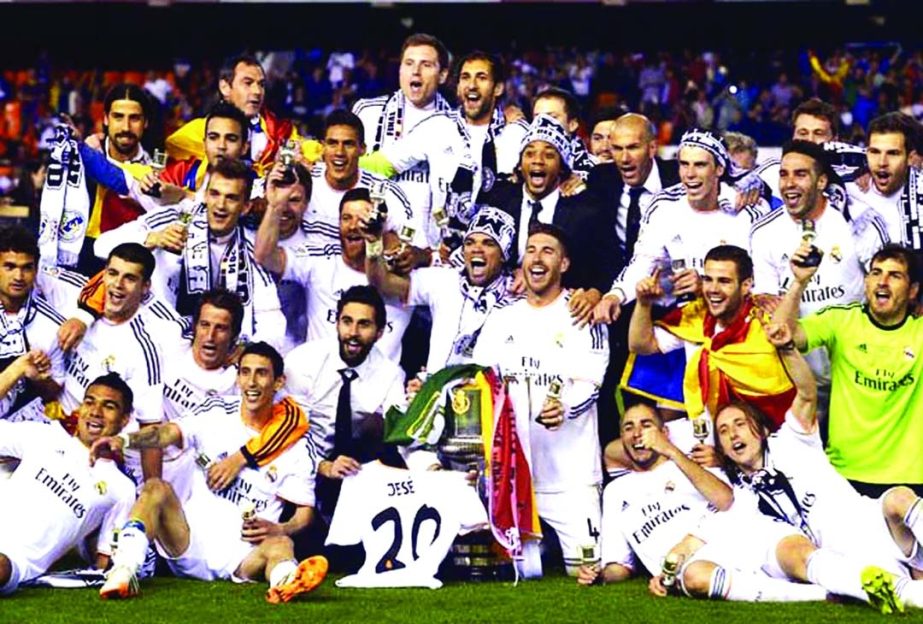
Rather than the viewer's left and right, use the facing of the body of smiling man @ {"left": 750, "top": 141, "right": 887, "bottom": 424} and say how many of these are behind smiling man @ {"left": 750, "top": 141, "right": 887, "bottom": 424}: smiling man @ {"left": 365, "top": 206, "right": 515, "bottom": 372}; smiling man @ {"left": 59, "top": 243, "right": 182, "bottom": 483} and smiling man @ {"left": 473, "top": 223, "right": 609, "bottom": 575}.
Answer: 0

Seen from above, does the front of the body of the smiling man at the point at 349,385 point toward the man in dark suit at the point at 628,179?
no

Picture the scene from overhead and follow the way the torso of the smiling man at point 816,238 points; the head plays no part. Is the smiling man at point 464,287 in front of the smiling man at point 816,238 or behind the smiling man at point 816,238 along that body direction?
in front

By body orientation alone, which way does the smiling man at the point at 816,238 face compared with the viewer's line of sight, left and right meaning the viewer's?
facing the viewer and to the left of the viewer

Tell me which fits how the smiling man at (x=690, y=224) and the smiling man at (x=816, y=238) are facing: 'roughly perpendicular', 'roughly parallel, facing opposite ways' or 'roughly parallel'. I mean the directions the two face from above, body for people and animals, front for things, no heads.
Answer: roughly parallel

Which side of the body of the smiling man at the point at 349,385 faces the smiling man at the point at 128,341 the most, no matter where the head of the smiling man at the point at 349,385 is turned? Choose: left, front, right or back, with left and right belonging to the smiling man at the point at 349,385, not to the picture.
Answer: right

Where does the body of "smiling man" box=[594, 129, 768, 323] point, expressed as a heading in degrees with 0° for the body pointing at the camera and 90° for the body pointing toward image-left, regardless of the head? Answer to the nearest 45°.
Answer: approximately 45°

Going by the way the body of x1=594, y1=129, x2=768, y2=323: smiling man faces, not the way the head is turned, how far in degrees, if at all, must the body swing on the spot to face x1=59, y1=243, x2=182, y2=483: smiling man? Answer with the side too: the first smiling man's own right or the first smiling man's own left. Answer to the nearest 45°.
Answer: approximately 45° to the first smiling man's own right

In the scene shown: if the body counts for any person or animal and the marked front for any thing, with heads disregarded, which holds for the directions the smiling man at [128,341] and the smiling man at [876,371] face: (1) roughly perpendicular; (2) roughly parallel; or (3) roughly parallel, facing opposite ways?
roughly parallel

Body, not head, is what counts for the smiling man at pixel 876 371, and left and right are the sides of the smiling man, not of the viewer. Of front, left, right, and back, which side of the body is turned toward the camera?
front

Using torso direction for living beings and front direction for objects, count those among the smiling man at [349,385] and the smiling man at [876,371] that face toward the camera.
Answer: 2

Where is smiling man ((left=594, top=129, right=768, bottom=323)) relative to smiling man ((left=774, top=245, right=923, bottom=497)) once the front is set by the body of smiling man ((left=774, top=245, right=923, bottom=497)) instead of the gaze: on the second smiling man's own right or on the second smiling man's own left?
on the second smiling man's own right

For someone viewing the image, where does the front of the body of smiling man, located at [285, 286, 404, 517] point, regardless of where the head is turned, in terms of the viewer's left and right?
facing the viewer

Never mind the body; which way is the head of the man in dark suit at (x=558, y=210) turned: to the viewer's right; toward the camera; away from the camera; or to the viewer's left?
toward the camera
